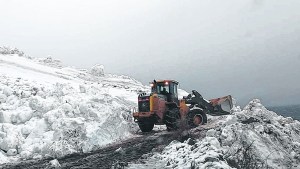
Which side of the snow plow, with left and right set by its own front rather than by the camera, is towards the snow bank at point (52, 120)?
back

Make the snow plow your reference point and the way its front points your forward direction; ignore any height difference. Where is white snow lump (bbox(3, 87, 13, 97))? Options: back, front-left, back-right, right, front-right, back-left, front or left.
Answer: back-left

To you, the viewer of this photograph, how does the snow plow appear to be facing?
facing away from the viewer and to the right of the viewer

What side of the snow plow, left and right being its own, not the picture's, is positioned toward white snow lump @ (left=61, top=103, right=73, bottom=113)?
back

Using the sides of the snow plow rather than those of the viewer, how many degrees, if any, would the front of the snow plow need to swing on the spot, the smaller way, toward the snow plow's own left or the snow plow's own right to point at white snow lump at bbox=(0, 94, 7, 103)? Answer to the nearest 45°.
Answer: approximately 135° to the snow plow's own left

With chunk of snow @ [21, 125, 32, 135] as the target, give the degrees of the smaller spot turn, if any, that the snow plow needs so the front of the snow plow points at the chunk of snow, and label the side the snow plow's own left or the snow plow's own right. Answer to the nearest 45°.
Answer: approximately 180°

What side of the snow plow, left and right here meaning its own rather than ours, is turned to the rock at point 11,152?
back
